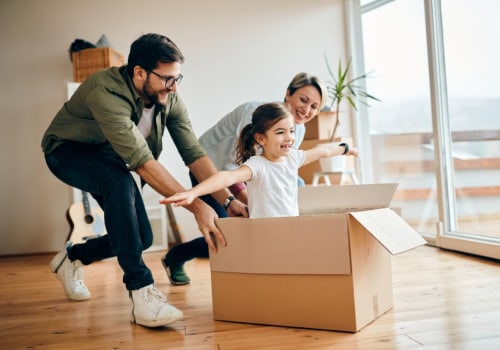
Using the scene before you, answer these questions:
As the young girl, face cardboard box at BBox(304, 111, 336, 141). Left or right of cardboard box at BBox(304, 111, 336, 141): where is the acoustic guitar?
left

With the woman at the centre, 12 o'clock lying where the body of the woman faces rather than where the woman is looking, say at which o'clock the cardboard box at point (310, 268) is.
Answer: The cardboard box is roughly at 1 o'clock from the woman.

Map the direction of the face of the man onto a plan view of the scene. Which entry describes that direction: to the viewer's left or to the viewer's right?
to the viewer's right

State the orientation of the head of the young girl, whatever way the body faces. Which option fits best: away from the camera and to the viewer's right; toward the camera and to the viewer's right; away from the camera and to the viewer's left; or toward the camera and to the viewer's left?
toward the camera and to the viewer's right

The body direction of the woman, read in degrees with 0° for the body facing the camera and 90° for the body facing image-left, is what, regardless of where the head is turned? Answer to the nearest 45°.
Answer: approximately 315°

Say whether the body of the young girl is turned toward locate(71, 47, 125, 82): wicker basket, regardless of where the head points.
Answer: no

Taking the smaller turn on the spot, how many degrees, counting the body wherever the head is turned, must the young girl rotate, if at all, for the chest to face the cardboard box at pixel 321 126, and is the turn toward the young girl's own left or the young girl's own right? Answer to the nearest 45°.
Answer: approximately 135° to the young girl's own left

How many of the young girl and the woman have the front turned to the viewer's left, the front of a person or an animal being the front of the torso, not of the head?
0

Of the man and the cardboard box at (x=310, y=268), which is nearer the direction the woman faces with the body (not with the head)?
the cardboard box

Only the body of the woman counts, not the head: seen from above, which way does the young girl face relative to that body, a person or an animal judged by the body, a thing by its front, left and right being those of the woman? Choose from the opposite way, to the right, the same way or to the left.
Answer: the same way

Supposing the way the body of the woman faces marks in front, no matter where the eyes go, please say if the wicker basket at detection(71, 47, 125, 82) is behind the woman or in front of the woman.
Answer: behind

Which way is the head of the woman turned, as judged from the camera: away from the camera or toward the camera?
toward the camera

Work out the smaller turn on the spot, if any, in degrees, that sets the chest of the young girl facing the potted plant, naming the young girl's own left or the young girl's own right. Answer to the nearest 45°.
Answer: approximately 135° to the young girl's own left
